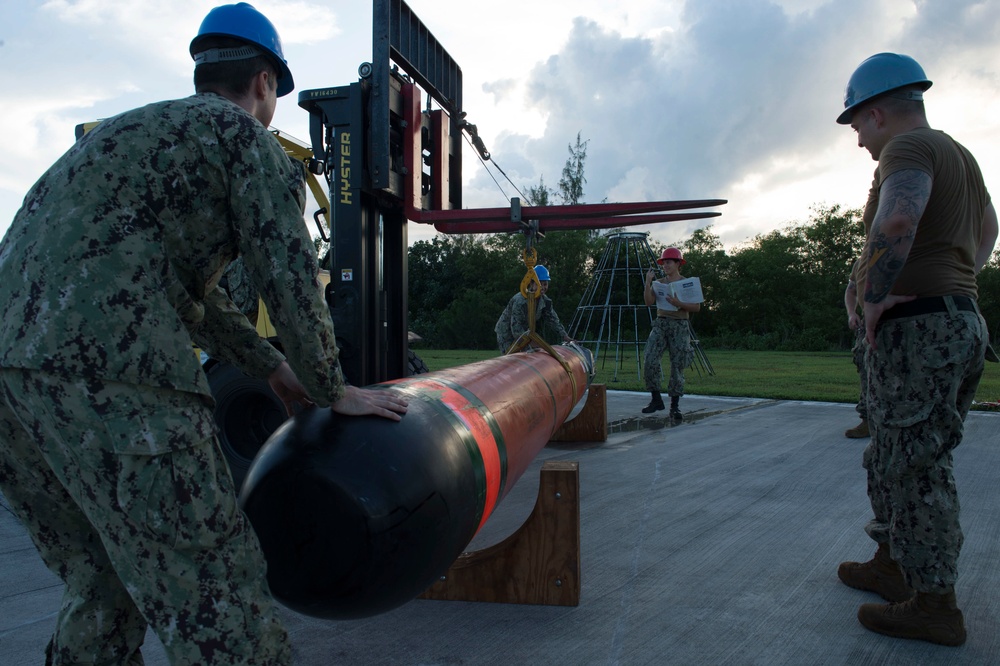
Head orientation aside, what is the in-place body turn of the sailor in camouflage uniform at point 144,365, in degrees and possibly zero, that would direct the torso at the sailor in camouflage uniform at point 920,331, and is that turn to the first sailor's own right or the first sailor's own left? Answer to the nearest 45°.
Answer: approximately 45° to the first sailor's own right

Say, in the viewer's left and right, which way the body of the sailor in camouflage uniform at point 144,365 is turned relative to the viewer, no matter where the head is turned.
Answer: facing away from the viewer and to the right of the viewer

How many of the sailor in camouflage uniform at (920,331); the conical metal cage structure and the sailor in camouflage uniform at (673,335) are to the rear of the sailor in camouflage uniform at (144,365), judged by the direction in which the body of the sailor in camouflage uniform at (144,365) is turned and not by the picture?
0

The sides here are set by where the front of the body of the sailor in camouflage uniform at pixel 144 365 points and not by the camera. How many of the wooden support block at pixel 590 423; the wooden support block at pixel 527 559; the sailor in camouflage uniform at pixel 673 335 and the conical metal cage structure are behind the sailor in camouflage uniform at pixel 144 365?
0

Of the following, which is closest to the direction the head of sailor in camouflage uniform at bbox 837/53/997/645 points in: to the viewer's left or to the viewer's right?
to the viewer's left

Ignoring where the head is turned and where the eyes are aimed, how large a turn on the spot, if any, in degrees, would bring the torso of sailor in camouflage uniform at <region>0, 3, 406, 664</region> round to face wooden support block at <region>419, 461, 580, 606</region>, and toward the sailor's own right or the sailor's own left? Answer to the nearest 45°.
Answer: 0° — they already face it

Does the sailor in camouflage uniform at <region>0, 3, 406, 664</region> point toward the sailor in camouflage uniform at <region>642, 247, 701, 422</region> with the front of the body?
yes

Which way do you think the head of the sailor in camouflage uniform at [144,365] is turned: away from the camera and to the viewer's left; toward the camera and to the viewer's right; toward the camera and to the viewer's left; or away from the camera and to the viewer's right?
away from the camera and to the viewer's right

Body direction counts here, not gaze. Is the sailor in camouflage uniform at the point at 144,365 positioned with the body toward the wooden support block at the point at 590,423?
yes

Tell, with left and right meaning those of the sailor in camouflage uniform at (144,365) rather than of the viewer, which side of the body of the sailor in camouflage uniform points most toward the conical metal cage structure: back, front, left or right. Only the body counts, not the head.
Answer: front

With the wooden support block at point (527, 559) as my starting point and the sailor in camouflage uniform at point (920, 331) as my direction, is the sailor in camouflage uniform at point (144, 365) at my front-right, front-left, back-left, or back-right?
back-right

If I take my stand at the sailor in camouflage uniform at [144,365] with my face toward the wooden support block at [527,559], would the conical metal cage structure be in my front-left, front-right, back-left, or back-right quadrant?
front-left
